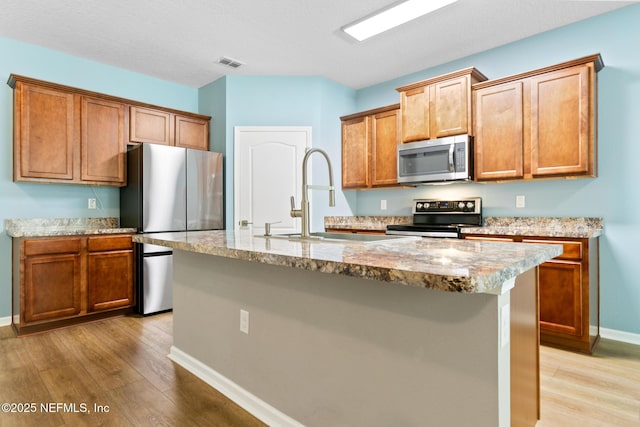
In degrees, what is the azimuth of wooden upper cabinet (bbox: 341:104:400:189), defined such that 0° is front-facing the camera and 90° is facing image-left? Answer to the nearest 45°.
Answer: approximately 45°

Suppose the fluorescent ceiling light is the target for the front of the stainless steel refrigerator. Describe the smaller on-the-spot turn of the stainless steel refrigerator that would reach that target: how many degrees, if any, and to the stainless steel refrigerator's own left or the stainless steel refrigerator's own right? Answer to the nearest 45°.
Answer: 0° — it already faces it

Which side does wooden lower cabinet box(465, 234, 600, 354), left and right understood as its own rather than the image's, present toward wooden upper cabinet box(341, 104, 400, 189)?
right

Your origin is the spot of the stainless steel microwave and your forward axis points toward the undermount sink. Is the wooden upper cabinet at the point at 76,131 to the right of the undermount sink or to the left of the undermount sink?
right

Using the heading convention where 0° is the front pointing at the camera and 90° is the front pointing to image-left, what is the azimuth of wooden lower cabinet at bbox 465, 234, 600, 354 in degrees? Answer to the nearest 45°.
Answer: approximately 45°

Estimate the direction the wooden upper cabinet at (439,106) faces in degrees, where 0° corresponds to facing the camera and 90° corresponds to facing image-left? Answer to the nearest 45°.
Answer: approximately 45°

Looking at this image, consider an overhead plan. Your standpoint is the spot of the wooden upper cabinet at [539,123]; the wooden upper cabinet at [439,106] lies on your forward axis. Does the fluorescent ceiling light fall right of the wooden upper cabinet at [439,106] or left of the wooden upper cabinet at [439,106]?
left
